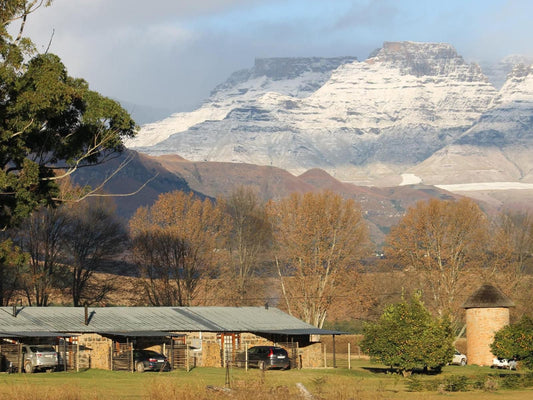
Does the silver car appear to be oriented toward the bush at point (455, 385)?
no

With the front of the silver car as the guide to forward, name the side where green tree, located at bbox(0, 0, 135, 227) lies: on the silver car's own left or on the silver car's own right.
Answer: on the silver car's own left
